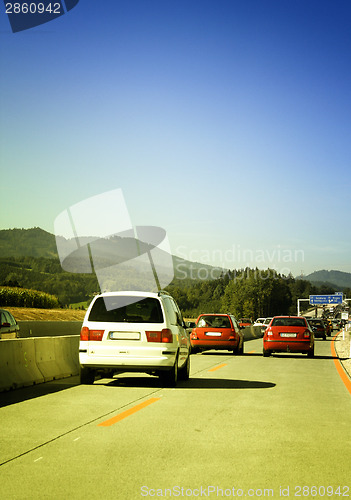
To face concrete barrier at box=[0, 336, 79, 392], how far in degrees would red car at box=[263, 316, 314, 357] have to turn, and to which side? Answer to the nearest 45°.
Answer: approximately 135° to its left

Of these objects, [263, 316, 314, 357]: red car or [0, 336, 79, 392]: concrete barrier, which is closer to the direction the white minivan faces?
the red car

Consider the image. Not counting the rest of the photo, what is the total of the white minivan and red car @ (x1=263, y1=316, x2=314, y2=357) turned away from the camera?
2

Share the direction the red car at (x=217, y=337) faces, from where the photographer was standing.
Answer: facing away from the viewer

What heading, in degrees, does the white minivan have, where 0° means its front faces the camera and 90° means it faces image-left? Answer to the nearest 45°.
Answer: approximately 180°

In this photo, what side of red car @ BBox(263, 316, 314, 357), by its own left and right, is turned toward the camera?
back

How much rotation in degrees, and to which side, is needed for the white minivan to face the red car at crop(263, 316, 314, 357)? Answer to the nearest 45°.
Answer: approximately 45° to its right

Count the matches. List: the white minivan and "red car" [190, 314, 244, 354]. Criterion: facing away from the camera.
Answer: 2

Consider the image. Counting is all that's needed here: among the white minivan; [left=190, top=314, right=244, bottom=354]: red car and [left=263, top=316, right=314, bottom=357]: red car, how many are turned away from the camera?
3

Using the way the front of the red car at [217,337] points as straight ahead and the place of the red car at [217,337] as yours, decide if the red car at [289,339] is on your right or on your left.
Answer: on your right

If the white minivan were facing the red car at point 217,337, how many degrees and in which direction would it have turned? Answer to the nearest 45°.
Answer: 0° — it already faces it

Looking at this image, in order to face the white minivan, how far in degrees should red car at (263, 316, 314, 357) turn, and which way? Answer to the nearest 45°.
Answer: approximately 180°

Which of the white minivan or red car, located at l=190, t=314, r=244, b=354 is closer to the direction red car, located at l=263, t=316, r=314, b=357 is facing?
the red car
